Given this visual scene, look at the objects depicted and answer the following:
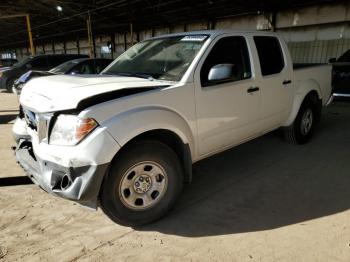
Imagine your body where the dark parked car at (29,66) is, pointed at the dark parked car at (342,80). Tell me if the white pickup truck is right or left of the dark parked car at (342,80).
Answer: right

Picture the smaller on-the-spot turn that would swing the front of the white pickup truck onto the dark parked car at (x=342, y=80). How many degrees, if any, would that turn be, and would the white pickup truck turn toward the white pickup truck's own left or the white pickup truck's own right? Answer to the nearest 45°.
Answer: approximately 180°

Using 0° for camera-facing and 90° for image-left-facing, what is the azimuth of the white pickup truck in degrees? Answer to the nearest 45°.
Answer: approximately 45°

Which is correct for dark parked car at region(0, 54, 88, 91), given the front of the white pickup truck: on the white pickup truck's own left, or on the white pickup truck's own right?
on the white pickup truck's own right
